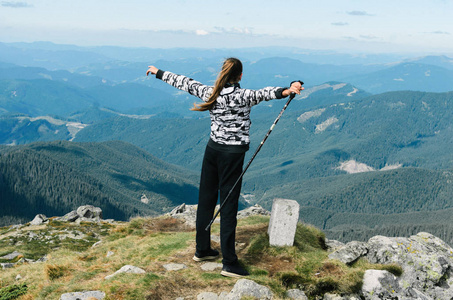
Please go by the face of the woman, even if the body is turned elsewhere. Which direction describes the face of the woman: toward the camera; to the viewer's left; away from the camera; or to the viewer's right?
away from the camera

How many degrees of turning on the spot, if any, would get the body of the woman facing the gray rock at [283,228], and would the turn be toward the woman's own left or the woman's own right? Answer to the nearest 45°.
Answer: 0° — they already face it

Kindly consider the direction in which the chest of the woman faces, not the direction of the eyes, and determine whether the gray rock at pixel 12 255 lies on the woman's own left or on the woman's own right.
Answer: on the woman's own left

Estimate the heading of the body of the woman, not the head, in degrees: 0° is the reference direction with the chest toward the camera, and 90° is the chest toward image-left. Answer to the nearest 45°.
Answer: approximately 225°

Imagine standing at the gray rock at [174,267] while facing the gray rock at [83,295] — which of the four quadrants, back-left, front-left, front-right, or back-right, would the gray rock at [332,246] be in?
back-left
